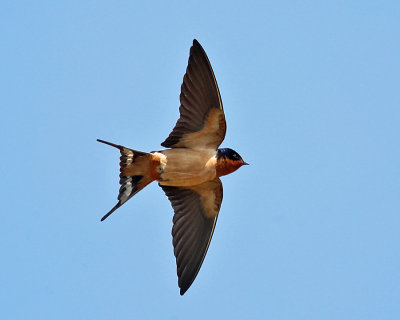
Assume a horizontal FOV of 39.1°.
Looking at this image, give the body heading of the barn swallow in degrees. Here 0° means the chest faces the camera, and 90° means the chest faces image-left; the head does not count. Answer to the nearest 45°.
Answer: approximately 270°
